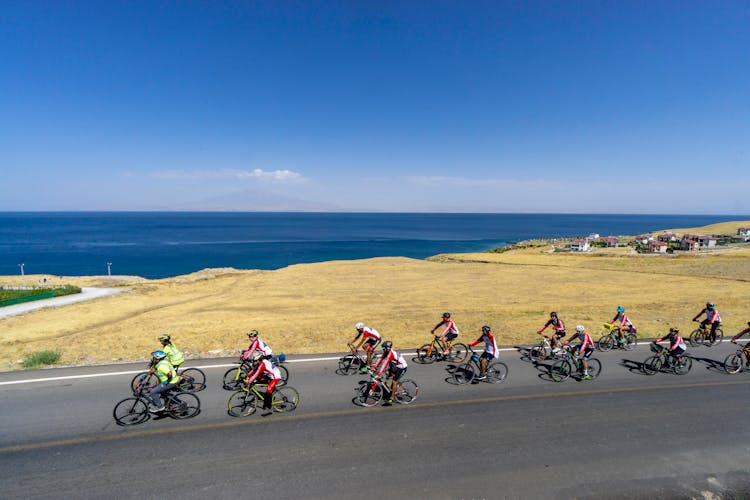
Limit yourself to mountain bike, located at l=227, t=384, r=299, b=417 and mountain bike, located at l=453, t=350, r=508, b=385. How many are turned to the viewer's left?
2

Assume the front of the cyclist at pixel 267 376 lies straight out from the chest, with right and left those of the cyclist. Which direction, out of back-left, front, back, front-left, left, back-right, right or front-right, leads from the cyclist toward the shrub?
front-right

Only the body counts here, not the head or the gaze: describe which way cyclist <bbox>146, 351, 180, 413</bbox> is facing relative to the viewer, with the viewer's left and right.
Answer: facing to the left of the viewer

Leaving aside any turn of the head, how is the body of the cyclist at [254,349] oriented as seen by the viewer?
to the viewer's left

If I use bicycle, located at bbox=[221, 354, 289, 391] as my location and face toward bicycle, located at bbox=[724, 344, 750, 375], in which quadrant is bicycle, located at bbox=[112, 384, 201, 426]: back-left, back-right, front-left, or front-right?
back-right

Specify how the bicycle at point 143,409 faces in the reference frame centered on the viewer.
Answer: facing to the left of the viewer

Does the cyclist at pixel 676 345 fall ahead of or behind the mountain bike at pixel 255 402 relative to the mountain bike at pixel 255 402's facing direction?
behind

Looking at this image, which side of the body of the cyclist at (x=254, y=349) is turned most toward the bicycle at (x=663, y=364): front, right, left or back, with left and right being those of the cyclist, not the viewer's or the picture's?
back

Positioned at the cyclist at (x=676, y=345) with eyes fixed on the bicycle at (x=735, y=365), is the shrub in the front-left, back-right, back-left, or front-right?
back-left

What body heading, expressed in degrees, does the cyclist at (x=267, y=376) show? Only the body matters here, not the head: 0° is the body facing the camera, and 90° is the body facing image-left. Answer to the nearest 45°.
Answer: approximately 90°

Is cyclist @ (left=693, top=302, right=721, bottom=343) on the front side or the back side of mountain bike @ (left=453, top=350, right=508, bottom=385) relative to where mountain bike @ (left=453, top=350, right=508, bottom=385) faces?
on the back side
